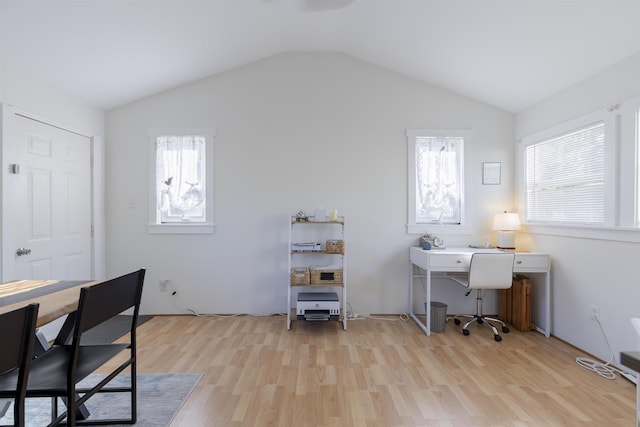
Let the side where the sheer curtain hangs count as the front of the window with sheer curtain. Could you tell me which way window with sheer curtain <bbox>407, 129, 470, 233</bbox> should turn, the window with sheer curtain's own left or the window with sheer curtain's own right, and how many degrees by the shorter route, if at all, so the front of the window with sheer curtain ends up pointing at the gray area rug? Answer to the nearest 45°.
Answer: approximately 45° to the window with sheer curtain's own right

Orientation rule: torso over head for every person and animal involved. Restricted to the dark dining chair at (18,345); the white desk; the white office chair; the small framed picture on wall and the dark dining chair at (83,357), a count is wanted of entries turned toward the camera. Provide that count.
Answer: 2

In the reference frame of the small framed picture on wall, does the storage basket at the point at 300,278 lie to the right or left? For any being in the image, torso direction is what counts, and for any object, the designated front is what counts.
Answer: on its right

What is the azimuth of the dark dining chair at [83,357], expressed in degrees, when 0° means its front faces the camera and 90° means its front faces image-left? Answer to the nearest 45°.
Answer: approximately 135°

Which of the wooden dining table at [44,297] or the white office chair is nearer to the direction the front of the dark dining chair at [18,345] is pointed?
the wooden dining table

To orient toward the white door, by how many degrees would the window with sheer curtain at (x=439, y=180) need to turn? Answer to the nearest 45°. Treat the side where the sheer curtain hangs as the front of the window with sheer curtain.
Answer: approximately 45° to its right

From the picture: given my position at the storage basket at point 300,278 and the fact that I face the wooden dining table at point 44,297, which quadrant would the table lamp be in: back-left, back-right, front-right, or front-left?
back-left

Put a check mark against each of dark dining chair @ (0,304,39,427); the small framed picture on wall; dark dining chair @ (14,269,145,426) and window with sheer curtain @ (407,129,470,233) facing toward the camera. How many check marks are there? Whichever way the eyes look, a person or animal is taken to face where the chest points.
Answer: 2

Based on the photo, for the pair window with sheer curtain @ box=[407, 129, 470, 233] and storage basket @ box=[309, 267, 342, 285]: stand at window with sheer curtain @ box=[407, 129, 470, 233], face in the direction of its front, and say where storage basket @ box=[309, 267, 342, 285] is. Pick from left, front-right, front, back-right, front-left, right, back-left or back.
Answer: front-right

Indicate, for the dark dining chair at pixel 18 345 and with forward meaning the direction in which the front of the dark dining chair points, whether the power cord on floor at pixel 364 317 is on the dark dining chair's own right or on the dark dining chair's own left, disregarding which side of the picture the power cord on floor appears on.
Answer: on the dark dining chair's own right

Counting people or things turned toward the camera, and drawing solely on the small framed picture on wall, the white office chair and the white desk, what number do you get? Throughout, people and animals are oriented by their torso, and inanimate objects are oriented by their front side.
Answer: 2
